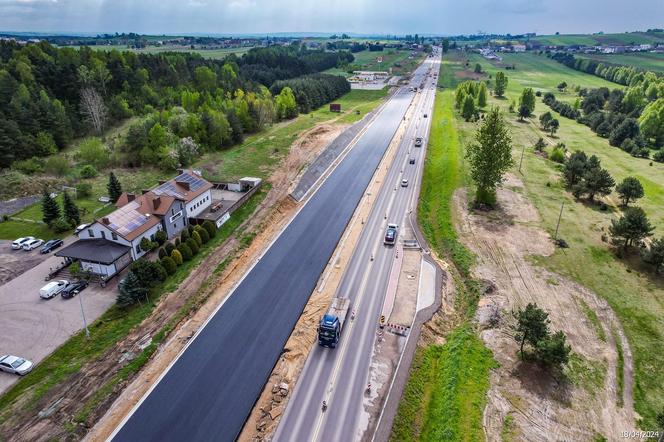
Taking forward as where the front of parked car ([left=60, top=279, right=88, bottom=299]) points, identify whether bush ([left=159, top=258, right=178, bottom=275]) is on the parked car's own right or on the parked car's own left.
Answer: on the parked car's own right

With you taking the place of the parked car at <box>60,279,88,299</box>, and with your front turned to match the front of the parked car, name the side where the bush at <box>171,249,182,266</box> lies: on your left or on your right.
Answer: on your left
